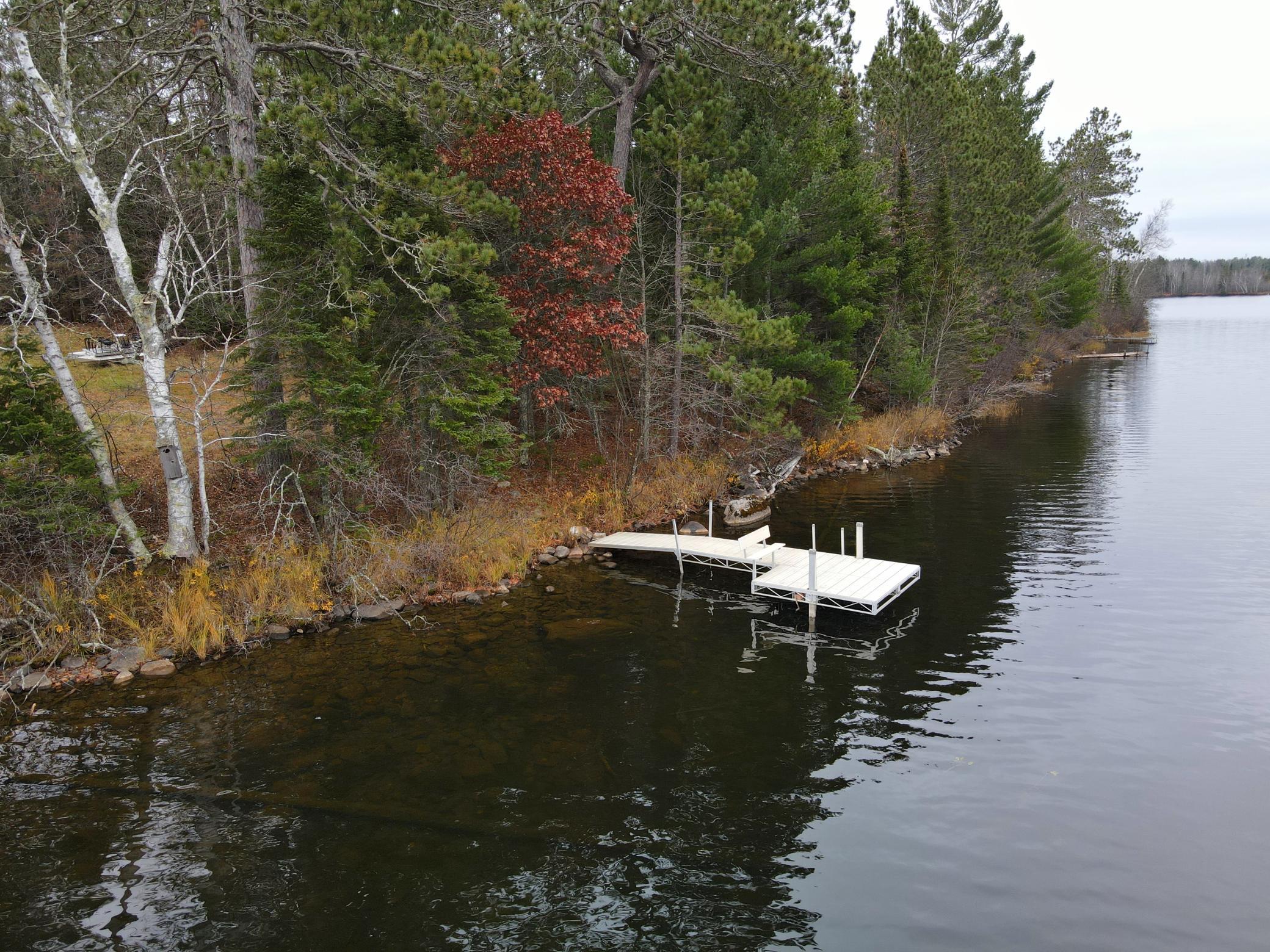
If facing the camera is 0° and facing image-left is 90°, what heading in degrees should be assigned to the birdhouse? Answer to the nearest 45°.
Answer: approximately 0°

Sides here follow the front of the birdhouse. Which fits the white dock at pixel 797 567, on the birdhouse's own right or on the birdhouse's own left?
on the birdhouse's own left
